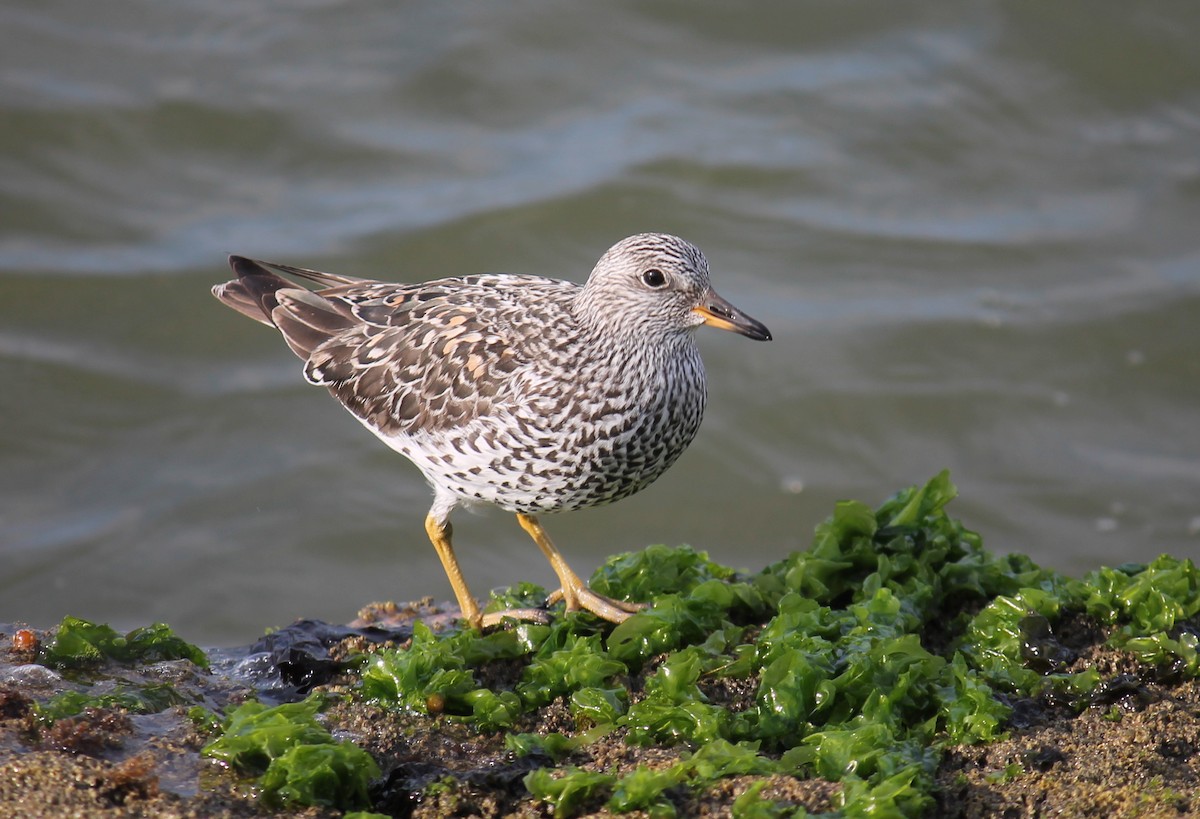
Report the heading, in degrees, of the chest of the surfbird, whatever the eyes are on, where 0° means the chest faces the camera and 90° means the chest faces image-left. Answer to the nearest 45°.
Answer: approximately 270°

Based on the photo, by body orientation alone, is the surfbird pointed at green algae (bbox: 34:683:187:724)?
no

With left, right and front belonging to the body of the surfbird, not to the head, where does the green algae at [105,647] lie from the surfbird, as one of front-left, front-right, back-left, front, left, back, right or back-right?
back
